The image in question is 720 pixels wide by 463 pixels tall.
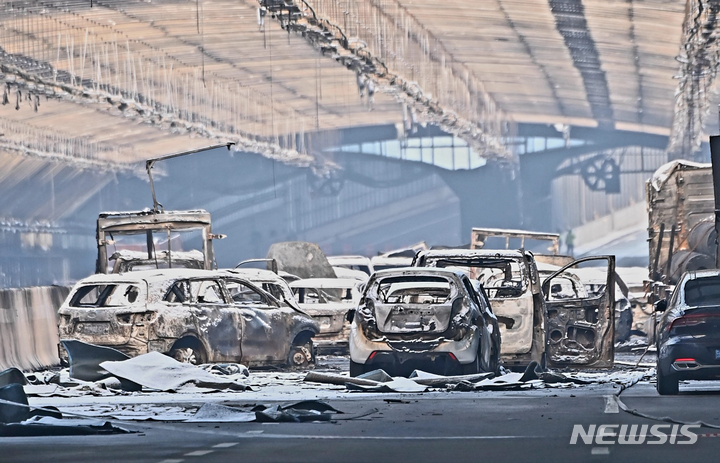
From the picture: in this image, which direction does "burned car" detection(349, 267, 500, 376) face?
away from the camera

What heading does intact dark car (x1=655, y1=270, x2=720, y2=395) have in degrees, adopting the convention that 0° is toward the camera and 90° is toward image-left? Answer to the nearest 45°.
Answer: approximately 180°

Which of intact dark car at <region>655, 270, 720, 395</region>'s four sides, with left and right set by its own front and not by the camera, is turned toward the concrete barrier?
left

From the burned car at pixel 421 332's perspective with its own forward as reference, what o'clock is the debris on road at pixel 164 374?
The debris on road is roughly at 9 o'clock from the burned car.

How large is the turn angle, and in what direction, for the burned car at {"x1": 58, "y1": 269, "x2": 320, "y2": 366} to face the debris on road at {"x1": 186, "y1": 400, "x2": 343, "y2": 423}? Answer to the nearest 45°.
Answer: approximately 135° to its right

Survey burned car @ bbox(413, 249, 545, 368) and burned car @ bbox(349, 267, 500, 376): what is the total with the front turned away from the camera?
2

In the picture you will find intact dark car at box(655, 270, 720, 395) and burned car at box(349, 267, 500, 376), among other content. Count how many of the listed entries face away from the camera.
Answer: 2

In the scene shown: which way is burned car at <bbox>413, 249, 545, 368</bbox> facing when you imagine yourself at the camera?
facing away from the viewer

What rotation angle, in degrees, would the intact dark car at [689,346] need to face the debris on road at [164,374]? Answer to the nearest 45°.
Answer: approximately 90° to its left

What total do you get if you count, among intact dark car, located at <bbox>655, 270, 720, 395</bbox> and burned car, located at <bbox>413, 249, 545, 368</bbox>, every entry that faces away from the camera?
2

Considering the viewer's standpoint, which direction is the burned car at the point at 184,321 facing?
facing away from the viewer and to the right of the viewer

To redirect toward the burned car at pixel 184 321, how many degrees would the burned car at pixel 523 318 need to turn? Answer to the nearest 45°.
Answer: approximately 90° to its left

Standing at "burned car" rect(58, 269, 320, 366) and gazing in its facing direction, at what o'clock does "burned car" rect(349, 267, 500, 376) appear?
"burned car" rect(349, 267, 500, 376) is roughly at 3 o'clock from "burned car" rect(58, 269, 320, 366).

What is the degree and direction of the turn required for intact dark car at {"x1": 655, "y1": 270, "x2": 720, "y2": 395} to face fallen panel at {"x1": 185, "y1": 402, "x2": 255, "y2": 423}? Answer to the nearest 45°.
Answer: approximately 135° to its left
